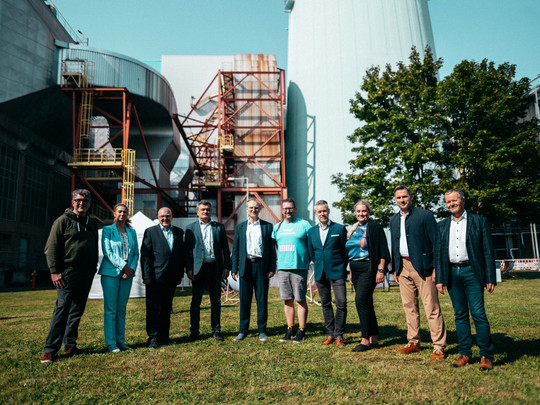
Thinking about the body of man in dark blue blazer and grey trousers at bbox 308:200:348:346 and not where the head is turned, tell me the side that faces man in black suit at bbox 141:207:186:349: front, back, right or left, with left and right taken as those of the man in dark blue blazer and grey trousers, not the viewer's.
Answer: right

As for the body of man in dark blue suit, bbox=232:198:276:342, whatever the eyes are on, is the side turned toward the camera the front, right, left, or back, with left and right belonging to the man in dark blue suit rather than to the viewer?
front

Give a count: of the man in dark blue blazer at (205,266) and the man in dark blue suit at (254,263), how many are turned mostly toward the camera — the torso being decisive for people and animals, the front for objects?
2

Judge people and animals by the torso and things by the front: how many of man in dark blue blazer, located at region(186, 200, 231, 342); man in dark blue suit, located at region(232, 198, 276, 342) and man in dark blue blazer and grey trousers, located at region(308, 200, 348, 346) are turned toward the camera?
3

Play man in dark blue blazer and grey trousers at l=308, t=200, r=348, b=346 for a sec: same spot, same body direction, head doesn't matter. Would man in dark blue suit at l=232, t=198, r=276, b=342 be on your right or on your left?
on your right

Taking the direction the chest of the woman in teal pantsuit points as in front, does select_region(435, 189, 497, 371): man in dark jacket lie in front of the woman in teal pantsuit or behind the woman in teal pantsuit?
in front

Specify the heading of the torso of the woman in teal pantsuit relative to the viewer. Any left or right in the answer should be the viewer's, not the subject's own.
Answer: facing the viewer and to the right of the viewer

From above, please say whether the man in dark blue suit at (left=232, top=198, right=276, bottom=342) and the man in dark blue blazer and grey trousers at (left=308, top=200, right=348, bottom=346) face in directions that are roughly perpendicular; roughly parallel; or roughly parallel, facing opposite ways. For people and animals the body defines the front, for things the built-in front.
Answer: roughly parallel

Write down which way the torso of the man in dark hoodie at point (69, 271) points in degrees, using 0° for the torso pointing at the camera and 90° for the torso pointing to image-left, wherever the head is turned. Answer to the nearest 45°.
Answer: approximately 315°

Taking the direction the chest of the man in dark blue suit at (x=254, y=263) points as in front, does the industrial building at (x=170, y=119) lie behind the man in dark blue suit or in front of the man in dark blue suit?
behind

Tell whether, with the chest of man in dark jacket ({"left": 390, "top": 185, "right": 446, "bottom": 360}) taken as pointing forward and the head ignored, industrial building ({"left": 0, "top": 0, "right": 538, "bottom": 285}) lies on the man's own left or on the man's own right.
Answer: on the man's own right

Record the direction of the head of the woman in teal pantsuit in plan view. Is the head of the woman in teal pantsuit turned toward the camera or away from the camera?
toward the camera

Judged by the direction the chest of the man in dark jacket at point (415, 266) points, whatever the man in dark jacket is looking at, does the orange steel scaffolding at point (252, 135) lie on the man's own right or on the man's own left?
on the man's own right

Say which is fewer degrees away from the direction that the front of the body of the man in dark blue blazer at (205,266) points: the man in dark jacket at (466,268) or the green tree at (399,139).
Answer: the man in dark jacket

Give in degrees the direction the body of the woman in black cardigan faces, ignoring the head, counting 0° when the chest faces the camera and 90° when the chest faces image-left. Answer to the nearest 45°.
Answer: approximately 45°

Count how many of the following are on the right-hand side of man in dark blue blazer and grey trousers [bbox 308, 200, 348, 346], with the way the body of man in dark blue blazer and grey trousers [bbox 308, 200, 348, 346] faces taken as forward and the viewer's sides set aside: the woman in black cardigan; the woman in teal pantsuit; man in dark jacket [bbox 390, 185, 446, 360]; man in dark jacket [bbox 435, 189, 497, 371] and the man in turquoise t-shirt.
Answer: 2

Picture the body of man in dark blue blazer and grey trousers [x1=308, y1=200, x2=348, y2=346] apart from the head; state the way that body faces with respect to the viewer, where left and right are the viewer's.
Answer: facing the viewer

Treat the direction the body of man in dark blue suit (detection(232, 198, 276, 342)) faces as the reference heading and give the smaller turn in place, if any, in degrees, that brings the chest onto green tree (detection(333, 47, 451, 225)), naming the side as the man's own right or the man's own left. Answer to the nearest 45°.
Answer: approximately 135° to the man's own left

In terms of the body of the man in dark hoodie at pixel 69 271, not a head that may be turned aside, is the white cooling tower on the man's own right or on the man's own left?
on the man's own left
